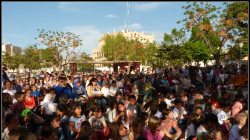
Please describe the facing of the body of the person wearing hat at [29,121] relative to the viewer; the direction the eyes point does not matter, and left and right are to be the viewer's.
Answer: facing the viewer and to the left of the viewer

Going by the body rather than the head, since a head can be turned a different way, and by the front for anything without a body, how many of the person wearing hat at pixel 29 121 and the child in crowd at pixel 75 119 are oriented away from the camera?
0

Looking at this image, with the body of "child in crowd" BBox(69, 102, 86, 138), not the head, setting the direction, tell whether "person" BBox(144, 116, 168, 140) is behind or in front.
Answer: in front

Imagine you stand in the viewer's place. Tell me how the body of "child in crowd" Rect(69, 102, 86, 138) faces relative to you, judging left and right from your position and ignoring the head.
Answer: facing the viewer and to the right of the viewer

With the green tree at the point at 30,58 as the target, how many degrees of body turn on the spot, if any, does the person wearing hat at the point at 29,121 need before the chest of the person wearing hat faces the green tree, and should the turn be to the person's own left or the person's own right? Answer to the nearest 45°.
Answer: approximately 135° to the person's own right

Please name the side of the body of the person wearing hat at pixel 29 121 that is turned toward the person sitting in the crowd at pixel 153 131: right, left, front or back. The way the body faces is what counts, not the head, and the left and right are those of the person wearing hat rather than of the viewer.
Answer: left

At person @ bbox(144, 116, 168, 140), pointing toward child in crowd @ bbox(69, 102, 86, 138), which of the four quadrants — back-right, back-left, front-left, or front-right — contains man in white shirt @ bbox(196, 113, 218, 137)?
back-right

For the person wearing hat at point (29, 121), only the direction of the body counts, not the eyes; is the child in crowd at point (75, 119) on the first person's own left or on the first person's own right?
on the first person's own left

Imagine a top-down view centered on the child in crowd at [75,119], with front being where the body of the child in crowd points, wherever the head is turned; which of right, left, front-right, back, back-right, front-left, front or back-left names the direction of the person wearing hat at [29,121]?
back-right

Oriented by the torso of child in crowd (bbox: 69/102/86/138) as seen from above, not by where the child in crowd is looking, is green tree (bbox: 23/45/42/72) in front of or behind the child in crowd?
behind
